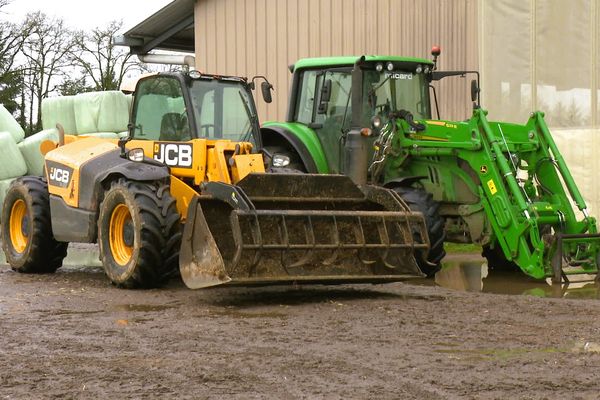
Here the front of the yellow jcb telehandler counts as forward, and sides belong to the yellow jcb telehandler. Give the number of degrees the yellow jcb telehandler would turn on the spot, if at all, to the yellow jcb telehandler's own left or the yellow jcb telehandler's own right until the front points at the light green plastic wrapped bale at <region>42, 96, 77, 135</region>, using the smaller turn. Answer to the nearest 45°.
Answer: approximately 135° to the yellow jcb telehandler's own left

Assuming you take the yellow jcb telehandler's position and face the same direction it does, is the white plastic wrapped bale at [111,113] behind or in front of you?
behind

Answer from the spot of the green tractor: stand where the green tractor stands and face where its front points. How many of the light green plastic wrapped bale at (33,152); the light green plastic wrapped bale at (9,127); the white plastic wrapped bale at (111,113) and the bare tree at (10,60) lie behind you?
4

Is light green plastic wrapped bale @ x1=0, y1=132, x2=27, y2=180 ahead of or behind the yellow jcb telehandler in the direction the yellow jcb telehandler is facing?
behind

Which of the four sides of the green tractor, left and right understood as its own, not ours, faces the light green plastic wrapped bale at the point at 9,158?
back

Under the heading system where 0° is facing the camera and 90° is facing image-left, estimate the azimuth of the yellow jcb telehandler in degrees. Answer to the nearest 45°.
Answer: approximately 315°

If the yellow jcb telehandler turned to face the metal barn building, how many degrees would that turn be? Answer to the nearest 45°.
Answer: approximately 90° to its left

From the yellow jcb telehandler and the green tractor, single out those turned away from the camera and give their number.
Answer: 0

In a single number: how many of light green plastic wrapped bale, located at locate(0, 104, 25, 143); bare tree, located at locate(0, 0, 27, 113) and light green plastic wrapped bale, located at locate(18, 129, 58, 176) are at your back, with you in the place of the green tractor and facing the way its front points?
3

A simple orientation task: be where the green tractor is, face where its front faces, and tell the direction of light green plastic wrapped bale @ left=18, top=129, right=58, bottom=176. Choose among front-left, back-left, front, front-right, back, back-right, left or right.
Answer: back
